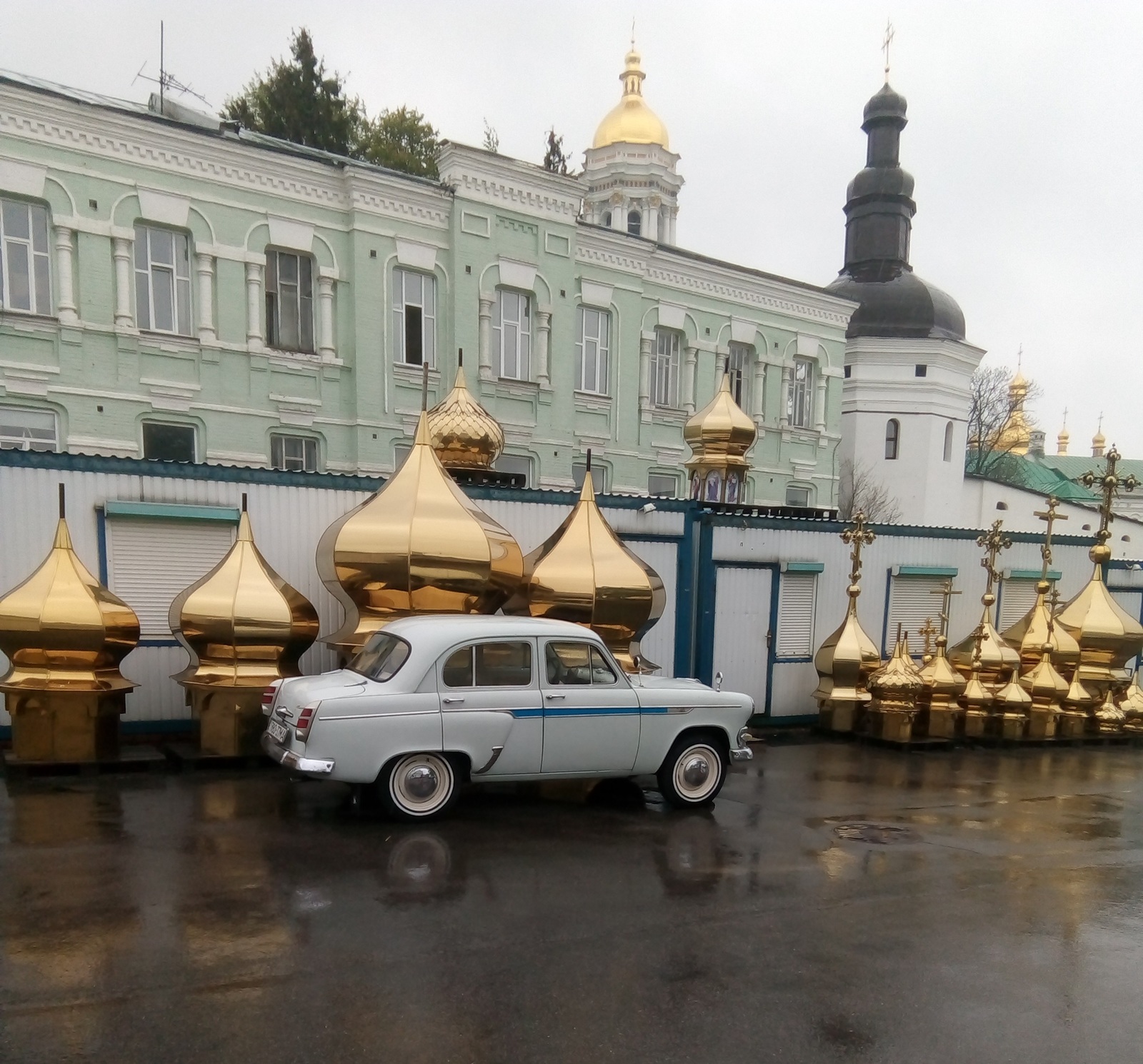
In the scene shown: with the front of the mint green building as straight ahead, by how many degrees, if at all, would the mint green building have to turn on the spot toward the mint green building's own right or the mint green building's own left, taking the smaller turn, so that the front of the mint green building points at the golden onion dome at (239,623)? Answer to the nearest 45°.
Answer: approximately 45° to the mint green building's own right

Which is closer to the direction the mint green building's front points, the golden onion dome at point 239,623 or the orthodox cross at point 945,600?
the orthodox cross

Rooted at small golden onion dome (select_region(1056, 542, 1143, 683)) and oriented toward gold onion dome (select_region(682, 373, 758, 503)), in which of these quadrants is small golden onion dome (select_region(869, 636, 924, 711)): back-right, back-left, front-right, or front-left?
front-left

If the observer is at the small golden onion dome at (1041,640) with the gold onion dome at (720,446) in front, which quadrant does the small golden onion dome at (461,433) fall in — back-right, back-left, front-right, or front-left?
front-left

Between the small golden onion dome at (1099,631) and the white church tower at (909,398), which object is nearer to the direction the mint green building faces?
the small golden onion dome

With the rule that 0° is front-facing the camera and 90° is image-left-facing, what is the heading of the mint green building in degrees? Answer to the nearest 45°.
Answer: approximately 315°

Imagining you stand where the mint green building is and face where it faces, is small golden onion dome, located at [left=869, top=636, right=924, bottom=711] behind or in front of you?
in front

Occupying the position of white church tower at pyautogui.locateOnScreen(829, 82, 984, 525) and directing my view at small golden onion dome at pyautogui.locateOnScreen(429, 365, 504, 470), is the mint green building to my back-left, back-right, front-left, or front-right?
front-right

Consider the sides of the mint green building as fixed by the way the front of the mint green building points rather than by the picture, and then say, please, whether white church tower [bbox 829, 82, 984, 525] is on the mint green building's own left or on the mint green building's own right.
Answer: on the mint green building's own left

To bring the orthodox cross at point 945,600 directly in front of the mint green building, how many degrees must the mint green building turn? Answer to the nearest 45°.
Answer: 0° — it already faces it

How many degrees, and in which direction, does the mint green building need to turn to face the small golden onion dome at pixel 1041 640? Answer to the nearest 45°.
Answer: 0° — it already faces it

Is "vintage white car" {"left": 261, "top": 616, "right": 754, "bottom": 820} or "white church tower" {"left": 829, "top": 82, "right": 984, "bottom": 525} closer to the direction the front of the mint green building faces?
the vintage white car

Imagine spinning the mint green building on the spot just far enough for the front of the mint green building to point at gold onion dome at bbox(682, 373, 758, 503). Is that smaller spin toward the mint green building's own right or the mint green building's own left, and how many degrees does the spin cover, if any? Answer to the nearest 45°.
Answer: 0° — it already faces it

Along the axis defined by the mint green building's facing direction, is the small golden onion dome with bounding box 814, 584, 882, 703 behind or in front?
in front

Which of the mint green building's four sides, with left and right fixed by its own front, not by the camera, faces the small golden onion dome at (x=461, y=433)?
front

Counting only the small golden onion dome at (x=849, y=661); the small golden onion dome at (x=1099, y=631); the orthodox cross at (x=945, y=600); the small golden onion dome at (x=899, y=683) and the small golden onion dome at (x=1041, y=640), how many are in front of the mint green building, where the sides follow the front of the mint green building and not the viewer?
5
